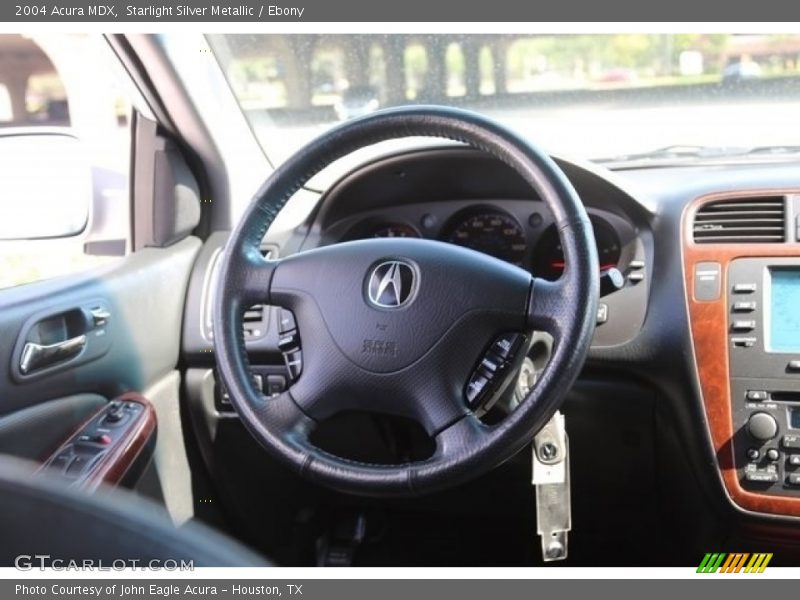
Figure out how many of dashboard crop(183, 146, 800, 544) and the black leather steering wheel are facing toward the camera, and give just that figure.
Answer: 2

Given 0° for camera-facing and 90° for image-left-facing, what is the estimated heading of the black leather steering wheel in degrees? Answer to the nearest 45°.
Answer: approximately 0°

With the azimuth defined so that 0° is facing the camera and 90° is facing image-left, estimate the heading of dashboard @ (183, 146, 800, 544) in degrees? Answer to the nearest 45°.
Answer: approximately 0°
